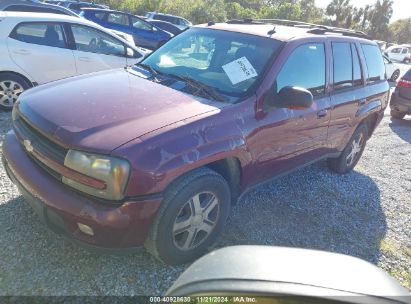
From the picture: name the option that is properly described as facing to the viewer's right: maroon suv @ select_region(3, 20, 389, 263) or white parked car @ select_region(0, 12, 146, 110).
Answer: the white parked car

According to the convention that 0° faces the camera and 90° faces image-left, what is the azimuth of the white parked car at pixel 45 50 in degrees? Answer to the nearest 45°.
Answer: approximately 270°

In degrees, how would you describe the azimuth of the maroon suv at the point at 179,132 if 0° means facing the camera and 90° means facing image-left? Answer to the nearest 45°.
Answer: approximately 45°

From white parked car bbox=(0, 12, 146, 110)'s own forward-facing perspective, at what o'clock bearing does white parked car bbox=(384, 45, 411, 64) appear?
white parked car bbox=(384, 45, 411, 64) is roughly at 11 o'clock from white parked car bbox=(0, 12, 146, 110).

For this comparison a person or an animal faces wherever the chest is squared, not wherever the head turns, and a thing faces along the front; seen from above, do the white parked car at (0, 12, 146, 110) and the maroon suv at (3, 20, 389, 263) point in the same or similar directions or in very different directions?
very different directions

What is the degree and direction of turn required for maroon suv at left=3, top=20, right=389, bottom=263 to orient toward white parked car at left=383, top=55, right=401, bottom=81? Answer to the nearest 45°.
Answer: approximately 180°

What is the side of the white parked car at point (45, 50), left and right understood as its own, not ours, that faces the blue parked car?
left

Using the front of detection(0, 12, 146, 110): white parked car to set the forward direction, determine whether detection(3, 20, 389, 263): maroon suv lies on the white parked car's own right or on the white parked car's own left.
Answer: on the white parked car's own right

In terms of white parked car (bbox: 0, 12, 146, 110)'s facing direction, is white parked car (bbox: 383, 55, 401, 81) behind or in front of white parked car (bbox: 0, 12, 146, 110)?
in front

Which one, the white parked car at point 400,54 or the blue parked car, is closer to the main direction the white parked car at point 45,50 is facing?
the white parked car

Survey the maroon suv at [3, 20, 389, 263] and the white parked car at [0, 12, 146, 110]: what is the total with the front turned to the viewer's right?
1

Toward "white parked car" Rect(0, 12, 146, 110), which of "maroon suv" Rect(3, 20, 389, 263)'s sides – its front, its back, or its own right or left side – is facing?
right

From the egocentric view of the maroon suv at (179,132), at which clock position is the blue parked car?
The blue parked car is roughly at 4 o'clock from the maroon suv.
